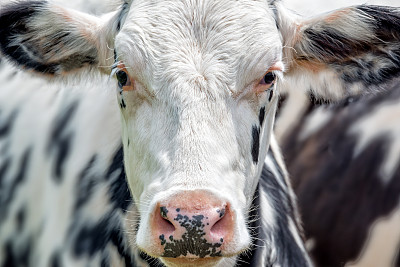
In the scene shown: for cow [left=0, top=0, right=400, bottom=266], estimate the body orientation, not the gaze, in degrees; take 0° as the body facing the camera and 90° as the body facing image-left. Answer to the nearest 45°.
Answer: approximately 0°
